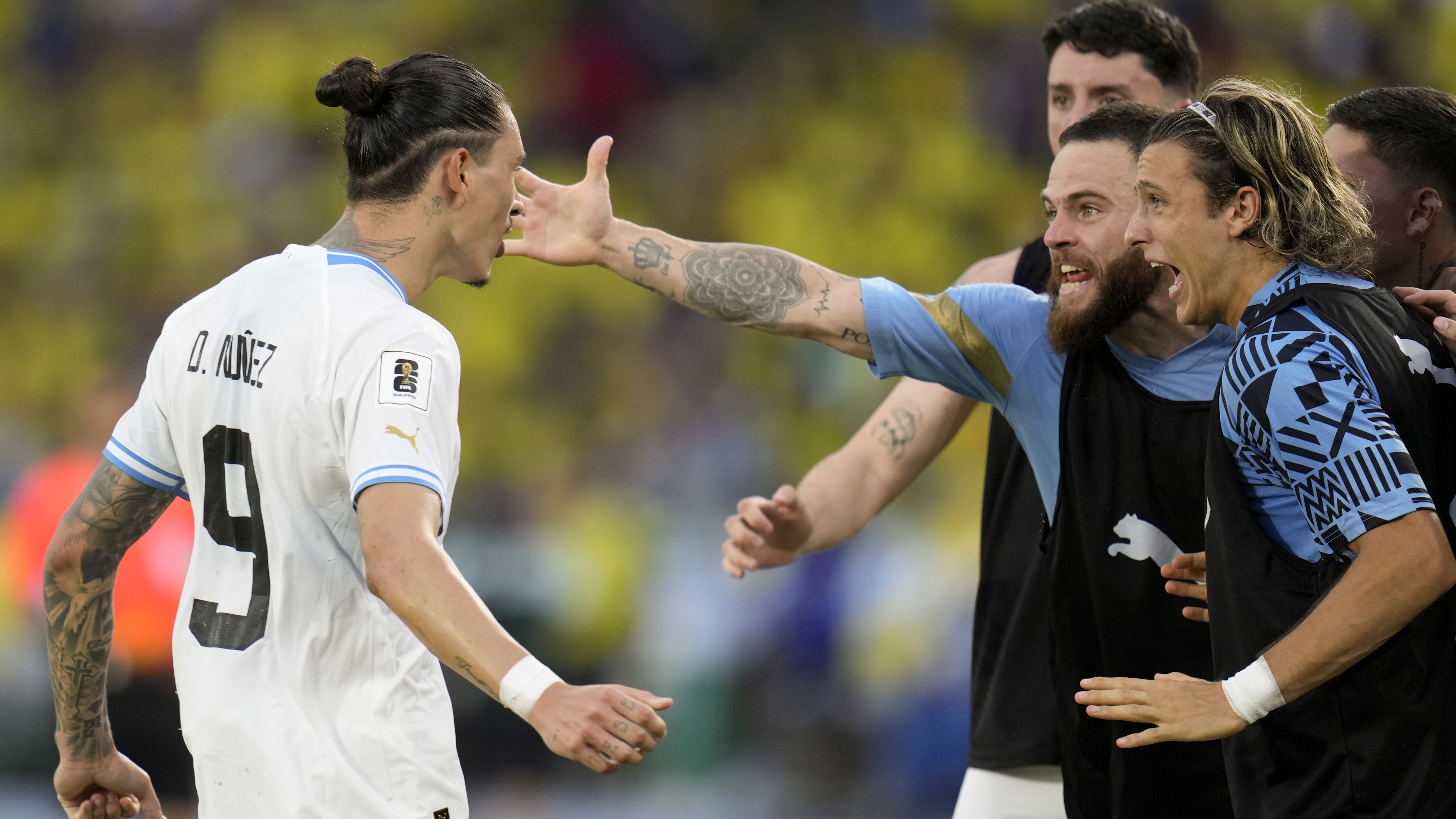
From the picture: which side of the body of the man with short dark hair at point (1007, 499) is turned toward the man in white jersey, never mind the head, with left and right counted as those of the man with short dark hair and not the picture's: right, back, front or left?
front

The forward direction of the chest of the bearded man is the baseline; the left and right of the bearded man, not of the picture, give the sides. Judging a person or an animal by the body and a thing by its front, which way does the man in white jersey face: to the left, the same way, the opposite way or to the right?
the opposite way

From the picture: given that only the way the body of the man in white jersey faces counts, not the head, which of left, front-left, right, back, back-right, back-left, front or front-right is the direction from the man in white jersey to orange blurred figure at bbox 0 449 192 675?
front-left

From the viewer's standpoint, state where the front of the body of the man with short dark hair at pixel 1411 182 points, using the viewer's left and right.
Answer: facing to the left of the viewer

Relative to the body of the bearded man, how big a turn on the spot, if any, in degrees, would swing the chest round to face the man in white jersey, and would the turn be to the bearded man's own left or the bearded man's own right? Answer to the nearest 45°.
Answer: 0° — they already face them

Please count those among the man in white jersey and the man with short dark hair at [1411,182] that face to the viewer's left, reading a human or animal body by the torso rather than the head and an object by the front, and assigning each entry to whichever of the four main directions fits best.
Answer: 1

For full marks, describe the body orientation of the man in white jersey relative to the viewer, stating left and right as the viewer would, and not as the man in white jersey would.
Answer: facing away from the viewer and to the right of the viewer

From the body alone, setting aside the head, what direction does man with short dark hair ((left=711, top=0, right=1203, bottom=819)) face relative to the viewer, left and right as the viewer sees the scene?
facing the viewer and to the left of the viewer

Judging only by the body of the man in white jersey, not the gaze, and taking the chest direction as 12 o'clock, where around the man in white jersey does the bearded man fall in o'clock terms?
The bearded man is roughly at 1 o'clock from the man in white jersey.

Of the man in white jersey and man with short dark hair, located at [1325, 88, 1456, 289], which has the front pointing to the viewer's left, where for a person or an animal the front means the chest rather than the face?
the man with short dark hair

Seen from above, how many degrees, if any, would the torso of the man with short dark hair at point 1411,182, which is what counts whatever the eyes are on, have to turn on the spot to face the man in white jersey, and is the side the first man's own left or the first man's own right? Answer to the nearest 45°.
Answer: approximately 45° to the first man's own left

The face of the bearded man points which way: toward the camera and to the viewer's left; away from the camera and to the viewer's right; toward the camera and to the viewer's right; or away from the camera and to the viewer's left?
toward the camera and to the viewer's left

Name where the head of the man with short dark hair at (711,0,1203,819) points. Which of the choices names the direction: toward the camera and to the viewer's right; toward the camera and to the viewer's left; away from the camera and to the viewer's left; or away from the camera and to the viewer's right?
toward the camera and to the viewer's left
